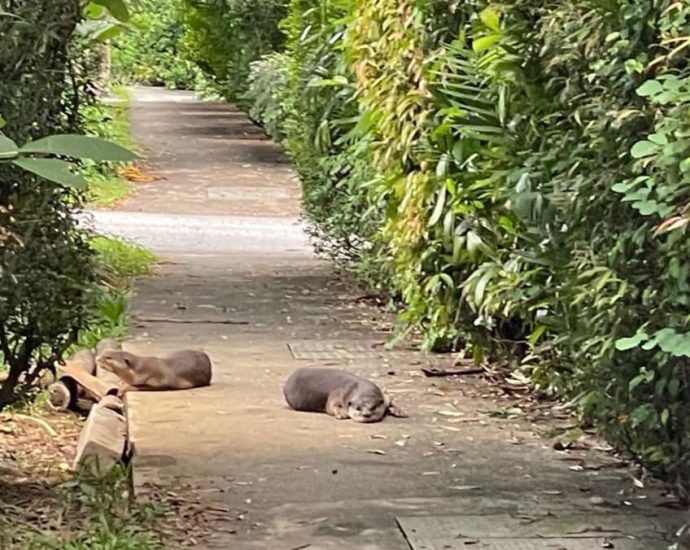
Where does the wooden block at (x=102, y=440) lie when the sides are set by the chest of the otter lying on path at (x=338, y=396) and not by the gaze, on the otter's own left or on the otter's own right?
on the otter's own right

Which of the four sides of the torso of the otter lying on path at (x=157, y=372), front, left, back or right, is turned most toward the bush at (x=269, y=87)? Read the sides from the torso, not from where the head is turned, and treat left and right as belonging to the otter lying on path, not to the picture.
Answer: right

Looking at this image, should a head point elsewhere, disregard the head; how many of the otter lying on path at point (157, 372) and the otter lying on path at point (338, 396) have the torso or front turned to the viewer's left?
1

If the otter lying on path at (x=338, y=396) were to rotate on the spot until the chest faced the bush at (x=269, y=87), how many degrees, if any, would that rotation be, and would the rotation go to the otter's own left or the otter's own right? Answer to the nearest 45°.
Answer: approximately 135° to the otter's own left

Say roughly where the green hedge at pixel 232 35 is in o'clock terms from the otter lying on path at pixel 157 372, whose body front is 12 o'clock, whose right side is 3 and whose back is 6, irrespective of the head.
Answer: The green hedge is roughly at 3 o'clock from the otter lying on path.

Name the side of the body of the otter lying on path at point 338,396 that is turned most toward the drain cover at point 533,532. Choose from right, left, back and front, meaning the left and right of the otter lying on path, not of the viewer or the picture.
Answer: front

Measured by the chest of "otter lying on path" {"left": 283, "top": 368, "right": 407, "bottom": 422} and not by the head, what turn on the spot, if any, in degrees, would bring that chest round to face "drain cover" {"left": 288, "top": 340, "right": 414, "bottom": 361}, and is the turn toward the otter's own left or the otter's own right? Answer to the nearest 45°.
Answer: approximately 135° to the otter's own left

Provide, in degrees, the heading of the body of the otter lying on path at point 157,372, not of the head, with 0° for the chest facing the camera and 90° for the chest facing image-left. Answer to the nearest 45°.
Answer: approximately 90°

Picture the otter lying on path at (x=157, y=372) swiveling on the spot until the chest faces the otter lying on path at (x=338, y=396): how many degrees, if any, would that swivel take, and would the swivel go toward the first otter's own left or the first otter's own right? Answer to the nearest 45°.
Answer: approximately 135° to the first otter's own left

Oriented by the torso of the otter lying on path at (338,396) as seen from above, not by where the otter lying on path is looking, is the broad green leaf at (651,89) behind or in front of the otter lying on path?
in front

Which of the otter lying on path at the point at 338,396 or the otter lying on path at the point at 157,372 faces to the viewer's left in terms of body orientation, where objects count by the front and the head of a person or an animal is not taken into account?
the otter lying on path at the point at 157,372
